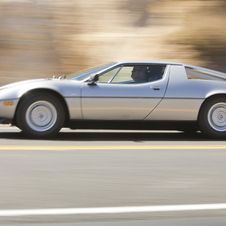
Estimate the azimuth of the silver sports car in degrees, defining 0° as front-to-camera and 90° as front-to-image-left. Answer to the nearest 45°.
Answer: approximately 90°
